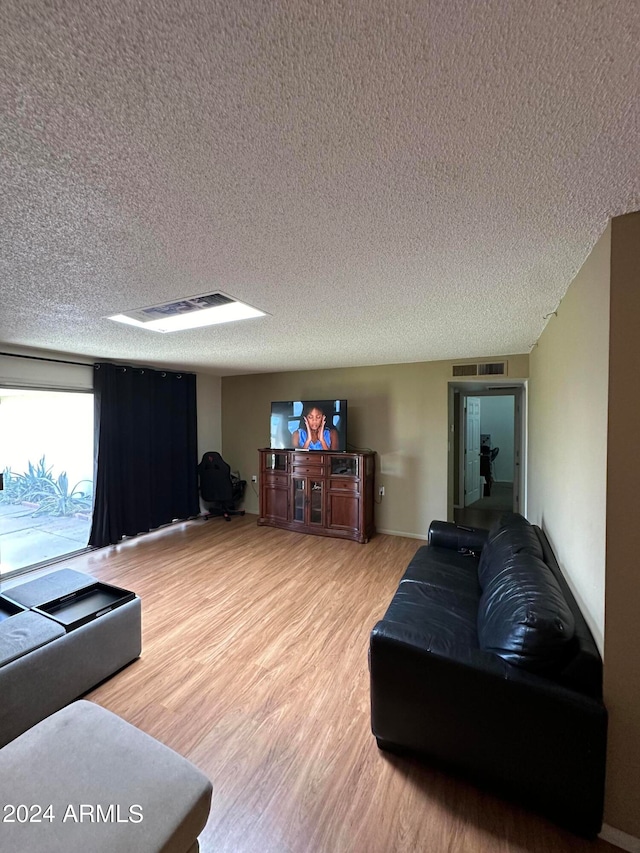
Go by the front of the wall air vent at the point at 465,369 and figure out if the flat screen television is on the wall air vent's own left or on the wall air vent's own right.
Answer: on the wall air vent's own right

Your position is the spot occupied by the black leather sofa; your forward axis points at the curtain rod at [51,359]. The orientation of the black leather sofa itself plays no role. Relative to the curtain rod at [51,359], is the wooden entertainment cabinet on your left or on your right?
right

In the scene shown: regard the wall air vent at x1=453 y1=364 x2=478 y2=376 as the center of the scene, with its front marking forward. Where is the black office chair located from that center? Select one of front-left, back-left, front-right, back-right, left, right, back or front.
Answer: right

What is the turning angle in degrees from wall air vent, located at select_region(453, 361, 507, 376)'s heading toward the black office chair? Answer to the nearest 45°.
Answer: approximately 90° to its right

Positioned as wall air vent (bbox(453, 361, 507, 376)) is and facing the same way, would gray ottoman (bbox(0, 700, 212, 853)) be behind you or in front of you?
in front

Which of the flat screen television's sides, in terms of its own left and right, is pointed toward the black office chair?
right

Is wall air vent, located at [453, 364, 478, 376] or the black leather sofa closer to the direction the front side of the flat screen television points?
the black leather sofa

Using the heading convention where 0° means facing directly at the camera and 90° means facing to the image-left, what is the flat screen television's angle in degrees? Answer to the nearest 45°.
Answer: approximately 45°

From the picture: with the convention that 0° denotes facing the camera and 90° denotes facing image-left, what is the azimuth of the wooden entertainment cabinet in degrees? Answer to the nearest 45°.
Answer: approximately 45°

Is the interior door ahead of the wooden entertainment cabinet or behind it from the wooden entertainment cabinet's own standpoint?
behind

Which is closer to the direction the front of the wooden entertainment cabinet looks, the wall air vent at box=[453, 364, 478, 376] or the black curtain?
the black curtain

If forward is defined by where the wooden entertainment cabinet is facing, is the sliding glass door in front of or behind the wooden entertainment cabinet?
in front
